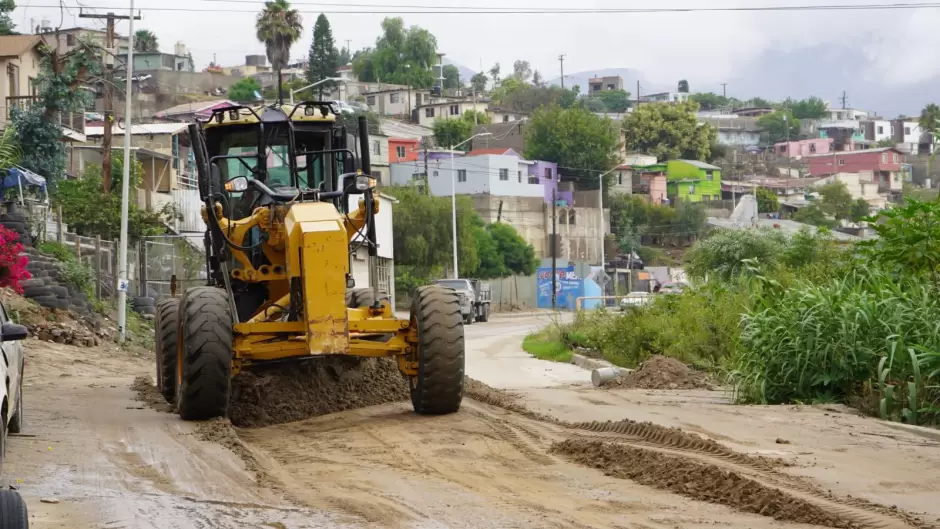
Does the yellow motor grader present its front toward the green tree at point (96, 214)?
no

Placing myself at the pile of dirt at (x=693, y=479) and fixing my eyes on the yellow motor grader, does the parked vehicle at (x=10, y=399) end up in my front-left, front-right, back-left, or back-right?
front-left

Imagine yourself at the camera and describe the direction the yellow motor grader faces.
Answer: facing the viewer

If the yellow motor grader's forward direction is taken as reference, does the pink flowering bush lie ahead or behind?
behind

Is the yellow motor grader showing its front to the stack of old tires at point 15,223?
no

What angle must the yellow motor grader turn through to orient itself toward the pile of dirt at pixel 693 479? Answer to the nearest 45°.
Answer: approximately 45° to its left

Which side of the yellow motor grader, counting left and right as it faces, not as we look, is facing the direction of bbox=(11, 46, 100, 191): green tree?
back

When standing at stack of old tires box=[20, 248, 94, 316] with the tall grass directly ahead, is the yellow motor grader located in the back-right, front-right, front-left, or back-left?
front-right

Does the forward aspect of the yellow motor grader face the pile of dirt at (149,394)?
no
